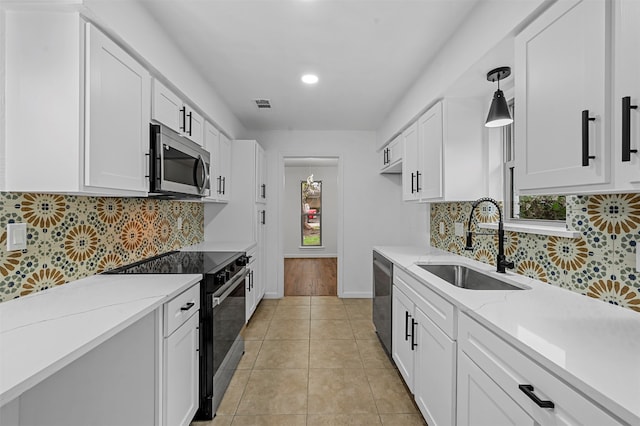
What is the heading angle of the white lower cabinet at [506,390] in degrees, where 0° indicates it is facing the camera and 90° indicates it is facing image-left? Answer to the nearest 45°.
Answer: approximately 45°

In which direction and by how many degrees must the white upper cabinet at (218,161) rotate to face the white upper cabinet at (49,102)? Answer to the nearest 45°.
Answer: approximately 90° to its right

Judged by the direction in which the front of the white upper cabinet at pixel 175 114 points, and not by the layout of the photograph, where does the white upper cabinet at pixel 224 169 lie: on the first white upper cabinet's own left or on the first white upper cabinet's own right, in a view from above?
on the first white upper cabinet's own left

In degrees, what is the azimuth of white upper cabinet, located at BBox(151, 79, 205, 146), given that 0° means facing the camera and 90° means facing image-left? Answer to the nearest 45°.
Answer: approximately 315°

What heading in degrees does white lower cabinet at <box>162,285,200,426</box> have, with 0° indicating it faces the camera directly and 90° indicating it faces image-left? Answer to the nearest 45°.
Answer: approximately 315°

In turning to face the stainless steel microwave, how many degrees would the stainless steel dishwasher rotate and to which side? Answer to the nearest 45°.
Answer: approximately 45° to its left

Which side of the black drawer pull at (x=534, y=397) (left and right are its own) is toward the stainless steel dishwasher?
right

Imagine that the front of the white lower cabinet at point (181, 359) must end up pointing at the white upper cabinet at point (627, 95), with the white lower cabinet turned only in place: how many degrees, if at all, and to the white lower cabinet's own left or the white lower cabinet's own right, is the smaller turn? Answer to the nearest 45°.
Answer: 0° — it already faces it

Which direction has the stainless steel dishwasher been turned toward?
to the viewer's left

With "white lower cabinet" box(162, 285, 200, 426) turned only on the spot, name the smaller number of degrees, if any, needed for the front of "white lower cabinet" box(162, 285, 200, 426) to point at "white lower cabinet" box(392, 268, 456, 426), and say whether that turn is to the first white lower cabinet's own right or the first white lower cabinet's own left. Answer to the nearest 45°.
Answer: approximately 45° to the first white lower cabinet's own left

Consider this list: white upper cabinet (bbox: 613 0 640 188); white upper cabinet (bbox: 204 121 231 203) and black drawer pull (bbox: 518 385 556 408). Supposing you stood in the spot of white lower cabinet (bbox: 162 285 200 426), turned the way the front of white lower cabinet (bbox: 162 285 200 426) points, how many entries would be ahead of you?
2

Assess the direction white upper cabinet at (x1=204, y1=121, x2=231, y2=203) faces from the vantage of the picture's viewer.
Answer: facing to the right of the viewer

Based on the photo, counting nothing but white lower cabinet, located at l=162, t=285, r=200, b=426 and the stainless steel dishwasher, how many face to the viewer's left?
1

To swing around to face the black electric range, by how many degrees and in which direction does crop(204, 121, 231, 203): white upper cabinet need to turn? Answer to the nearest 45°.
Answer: approximately 90° to its right
